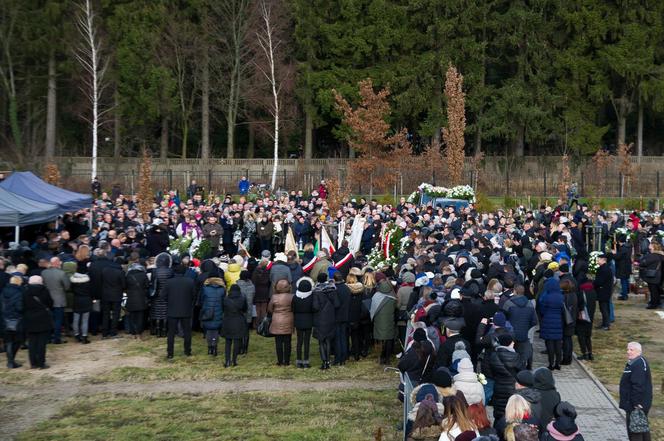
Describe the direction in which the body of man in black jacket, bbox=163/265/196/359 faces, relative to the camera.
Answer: away from the camera

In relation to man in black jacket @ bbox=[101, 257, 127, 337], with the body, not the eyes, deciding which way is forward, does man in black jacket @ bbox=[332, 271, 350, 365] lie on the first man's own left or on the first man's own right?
on the first man's own right

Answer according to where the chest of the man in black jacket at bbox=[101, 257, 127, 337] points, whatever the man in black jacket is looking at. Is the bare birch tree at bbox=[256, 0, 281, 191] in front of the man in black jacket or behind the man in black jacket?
in front

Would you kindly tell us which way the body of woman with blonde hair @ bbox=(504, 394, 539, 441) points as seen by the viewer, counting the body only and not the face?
away from the camera

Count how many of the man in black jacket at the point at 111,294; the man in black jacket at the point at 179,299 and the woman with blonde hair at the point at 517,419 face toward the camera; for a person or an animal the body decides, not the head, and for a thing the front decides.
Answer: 0

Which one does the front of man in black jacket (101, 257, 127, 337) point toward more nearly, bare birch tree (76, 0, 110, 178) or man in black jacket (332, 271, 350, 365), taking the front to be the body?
the bare birch tree

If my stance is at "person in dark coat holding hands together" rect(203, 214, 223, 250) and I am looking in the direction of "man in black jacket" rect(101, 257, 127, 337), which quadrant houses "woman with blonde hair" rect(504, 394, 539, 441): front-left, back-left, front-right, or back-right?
front-left

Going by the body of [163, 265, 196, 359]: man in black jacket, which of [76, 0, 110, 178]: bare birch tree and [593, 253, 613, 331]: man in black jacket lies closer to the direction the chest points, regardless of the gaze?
the bare birch tree

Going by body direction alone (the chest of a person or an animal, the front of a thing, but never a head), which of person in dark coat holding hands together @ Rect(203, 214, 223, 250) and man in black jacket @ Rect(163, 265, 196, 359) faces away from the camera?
the man in black jacket

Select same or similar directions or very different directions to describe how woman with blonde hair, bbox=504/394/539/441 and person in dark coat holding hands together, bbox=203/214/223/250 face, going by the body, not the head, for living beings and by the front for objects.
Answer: very different directions

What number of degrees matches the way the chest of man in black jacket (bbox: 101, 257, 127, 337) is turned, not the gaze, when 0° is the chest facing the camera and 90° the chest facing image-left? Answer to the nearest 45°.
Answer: approximately 225°

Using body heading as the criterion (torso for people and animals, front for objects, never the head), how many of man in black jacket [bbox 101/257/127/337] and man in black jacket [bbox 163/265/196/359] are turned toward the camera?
0

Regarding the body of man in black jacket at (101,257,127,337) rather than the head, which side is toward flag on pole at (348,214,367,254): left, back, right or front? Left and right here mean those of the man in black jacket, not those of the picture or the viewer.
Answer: front

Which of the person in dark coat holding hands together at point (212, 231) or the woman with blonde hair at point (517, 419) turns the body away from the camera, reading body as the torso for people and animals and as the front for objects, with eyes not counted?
the woman with blonde hair

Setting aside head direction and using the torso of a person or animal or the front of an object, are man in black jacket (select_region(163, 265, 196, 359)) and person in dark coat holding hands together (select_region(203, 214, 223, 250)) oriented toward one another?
yes

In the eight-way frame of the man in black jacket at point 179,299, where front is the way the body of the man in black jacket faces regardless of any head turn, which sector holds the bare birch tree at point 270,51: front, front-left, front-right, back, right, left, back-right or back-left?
front

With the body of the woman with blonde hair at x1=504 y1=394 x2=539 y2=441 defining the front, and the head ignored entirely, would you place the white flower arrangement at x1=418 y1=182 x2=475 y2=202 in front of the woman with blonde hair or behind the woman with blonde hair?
in front

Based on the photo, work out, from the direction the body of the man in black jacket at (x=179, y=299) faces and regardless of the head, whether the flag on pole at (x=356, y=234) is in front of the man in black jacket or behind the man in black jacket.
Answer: in front
